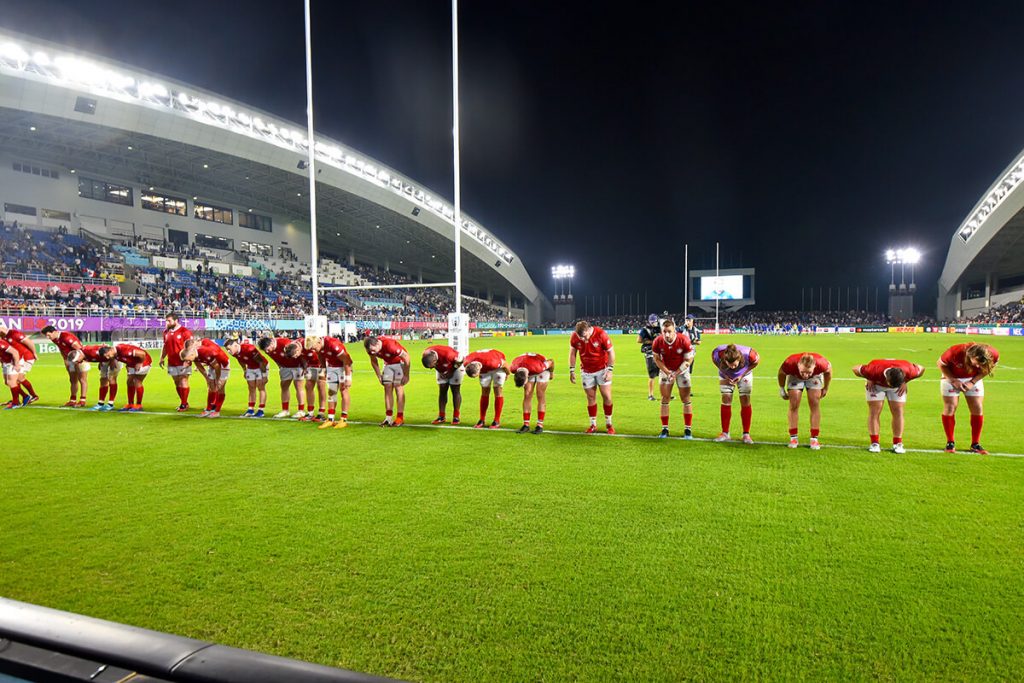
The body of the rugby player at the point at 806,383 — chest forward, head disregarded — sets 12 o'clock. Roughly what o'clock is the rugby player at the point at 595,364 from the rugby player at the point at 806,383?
the rugby player at the point at 595,364 is roughly at 3 o'clock from the rugby player at the point at 806,383.

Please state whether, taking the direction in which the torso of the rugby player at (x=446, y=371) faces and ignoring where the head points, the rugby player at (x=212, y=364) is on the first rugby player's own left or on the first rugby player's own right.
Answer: on the first rugby player's own right

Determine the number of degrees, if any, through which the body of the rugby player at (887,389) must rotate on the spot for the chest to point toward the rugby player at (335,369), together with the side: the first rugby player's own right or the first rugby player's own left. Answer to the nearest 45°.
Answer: approximately 90° to the first rugby player's own right

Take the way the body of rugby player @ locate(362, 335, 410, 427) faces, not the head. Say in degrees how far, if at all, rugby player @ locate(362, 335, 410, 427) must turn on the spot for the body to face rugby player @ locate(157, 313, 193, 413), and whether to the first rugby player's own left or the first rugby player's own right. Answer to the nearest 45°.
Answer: approximately 90° to the first rugby player's own right

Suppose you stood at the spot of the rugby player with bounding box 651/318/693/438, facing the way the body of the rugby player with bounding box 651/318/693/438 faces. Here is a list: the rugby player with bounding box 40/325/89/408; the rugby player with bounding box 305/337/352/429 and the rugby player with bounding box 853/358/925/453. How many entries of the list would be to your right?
2

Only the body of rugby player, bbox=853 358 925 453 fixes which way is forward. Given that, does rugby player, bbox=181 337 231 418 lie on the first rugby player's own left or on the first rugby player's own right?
on the first rugby player's own right

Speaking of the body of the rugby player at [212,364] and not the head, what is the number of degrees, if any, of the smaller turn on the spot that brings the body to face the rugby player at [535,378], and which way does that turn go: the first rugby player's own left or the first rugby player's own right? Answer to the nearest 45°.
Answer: approximately 90° to the first rugby player's own left
